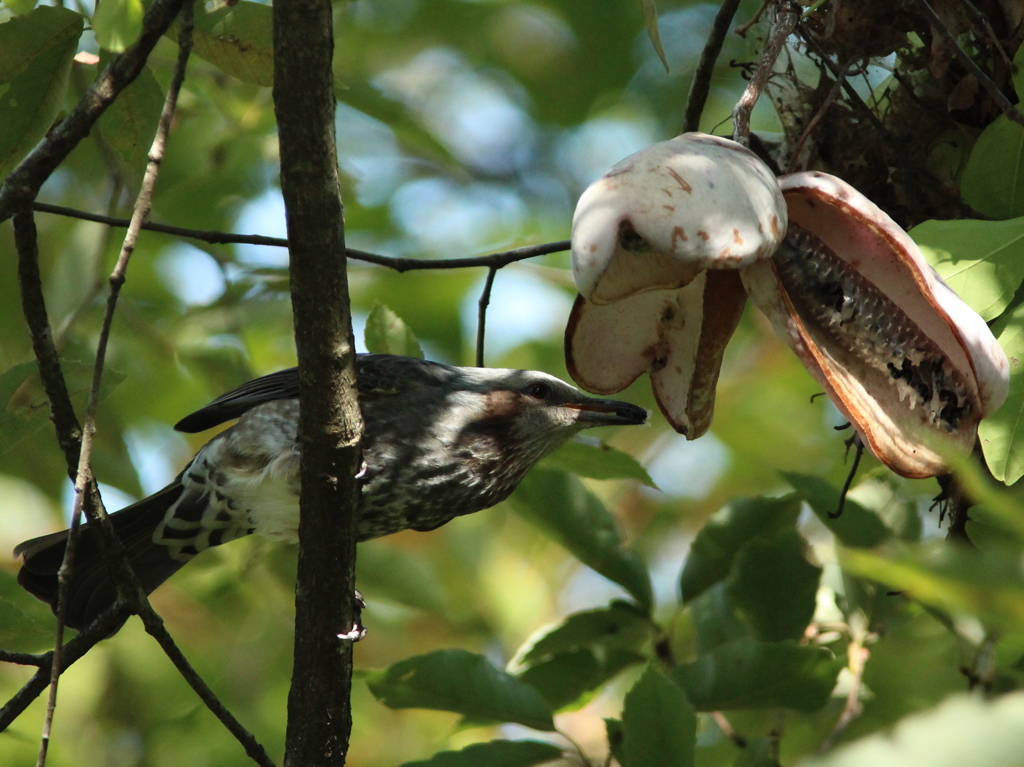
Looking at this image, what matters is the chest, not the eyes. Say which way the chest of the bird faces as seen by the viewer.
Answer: to the viewer's right

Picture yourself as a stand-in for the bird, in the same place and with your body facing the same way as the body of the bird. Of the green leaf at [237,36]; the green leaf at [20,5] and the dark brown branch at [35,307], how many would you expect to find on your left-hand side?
0

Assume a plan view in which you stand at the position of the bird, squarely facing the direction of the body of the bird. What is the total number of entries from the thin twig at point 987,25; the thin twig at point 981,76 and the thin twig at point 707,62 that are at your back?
0

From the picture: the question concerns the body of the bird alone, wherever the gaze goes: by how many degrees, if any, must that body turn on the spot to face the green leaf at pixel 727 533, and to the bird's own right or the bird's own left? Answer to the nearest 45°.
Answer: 0° — it already faces it

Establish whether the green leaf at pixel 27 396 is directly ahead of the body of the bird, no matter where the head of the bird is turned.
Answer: no

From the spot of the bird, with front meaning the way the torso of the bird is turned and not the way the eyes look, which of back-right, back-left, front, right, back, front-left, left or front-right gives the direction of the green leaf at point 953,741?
right

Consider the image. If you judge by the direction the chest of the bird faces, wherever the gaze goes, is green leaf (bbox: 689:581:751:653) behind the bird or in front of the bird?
in front
